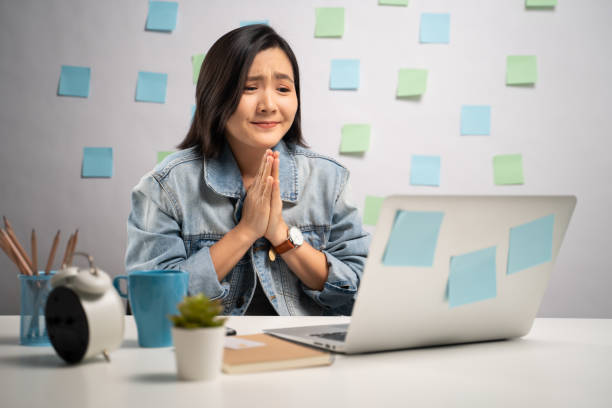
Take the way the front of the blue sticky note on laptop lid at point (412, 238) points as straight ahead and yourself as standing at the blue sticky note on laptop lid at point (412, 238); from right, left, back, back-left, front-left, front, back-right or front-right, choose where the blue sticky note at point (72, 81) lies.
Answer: back-right

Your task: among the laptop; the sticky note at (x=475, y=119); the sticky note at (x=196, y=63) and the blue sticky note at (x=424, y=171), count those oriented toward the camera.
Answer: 3

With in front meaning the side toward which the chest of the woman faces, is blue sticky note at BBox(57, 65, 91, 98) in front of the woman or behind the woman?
behind

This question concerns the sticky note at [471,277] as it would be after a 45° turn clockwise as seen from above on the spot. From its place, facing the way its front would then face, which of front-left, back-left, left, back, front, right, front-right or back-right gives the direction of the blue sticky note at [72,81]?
right

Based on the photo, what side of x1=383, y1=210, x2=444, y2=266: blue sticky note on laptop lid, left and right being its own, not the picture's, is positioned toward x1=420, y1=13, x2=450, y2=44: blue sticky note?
back

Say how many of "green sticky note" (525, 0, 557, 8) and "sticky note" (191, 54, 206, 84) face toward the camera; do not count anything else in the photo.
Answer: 2

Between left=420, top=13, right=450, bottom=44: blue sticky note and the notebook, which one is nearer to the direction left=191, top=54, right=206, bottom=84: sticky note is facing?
the notebook

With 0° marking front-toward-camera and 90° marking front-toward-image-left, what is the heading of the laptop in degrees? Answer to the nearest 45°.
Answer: approximately 135°

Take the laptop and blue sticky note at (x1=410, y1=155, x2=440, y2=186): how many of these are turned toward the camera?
1

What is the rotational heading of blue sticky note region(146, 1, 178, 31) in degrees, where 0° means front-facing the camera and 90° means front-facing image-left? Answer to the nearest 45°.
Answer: approximately 0°
